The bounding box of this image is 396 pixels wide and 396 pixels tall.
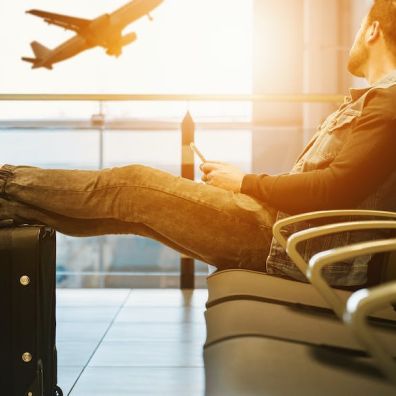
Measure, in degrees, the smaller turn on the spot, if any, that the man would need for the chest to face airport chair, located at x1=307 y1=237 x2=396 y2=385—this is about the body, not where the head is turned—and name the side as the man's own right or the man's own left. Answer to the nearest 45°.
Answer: approximately 90° to the man's own left

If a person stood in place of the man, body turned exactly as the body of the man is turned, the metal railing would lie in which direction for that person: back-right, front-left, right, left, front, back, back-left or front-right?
right

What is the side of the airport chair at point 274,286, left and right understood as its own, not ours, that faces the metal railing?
right

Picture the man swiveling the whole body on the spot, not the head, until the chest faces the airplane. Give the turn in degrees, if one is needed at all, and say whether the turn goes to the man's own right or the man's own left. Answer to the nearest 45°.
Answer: approximately 90° to the man's own right

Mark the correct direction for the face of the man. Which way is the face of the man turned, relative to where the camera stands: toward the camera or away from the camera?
away from the camera

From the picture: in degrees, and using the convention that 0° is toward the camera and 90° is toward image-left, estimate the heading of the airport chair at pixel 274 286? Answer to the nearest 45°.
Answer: approximately 90°

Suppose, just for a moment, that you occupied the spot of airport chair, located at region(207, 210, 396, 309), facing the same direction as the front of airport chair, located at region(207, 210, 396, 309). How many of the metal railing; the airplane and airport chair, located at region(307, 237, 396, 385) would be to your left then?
1

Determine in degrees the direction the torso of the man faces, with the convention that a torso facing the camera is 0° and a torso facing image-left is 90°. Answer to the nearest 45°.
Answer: approximately 90°
